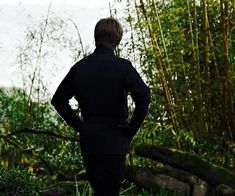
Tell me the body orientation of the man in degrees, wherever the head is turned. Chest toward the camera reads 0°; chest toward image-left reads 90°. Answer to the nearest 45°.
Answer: approximately 180°

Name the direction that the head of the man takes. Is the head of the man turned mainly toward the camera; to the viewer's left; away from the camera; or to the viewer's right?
away from the camera

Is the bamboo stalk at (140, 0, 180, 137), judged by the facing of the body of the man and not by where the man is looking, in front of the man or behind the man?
in front
